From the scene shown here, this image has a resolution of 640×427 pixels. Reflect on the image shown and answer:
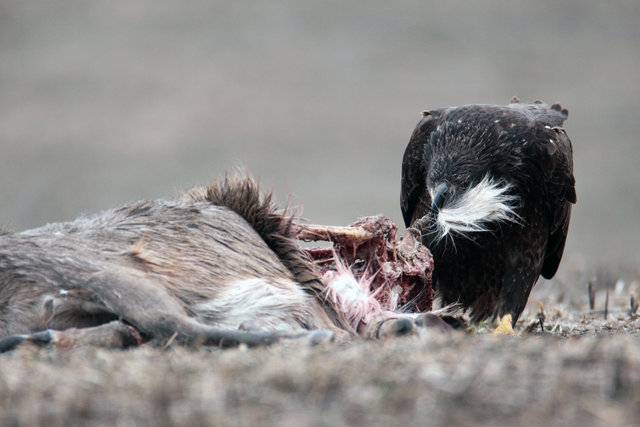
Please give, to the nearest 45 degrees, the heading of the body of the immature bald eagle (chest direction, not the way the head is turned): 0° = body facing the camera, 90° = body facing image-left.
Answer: approximately 45°

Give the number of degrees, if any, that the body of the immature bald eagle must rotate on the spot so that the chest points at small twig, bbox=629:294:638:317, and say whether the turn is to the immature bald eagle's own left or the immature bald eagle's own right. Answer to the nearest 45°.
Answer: approximately 135° to the immature bald eagle's own left
